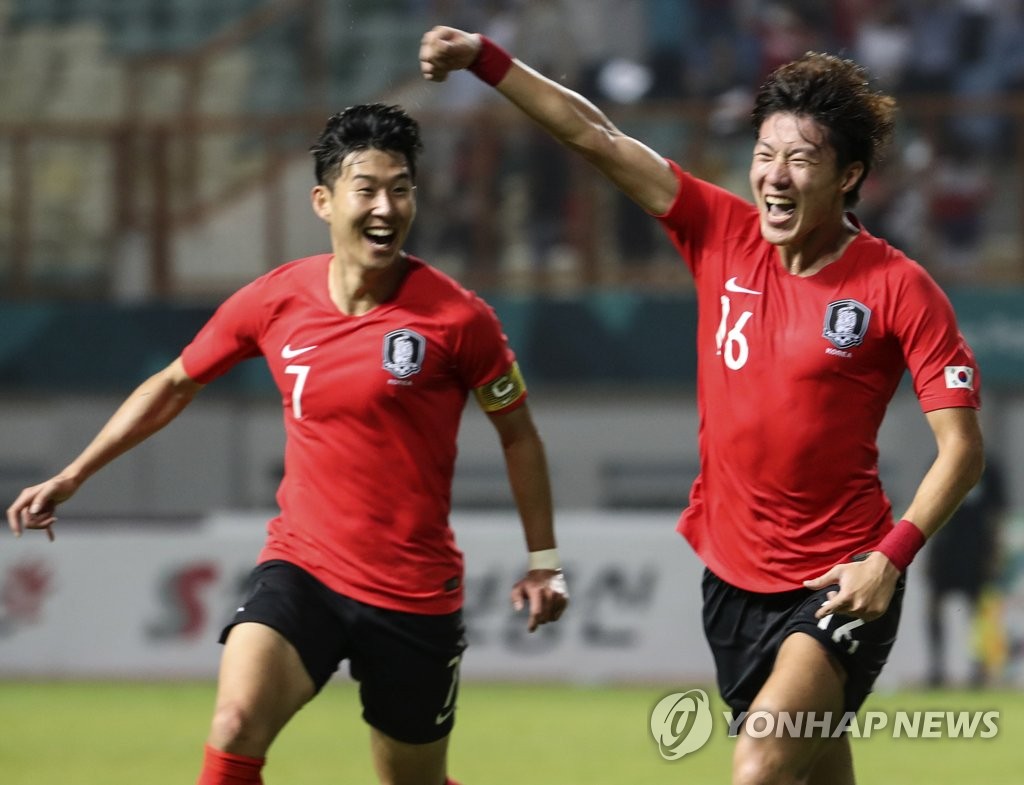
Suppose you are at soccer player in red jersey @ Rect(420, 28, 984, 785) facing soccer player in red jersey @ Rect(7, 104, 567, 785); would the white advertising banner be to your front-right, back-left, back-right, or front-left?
front-right

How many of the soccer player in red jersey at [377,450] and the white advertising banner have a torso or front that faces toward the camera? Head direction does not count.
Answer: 2

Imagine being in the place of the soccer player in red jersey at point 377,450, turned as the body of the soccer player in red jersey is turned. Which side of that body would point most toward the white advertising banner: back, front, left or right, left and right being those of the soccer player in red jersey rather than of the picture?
back

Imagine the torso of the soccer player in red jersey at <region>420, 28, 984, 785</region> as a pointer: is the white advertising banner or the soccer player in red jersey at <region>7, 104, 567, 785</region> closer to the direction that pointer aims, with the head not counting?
the soccer player in red jersey

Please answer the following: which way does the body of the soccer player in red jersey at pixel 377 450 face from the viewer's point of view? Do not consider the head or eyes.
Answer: toward the camera

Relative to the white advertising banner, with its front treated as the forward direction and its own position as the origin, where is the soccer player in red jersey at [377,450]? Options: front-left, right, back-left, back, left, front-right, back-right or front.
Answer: front

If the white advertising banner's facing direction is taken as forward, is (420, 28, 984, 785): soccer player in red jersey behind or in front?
in front

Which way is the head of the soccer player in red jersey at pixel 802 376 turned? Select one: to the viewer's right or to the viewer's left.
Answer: to the viewer's left

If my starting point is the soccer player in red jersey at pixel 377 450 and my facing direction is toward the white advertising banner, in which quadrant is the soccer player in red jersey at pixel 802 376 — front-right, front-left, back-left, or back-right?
back-right

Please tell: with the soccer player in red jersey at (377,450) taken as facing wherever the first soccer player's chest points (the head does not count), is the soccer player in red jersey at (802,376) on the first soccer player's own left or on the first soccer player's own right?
on the first soccer player's own left

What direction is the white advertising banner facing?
toward the camera

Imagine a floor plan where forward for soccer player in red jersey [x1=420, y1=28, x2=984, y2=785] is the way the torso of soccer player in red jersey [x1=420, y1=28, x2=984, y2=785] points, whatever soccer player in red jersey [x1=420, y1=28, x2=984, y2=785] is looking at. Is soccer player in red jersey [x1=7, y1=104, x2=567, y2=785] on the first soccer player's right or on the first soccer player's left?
on the first soccer player's right

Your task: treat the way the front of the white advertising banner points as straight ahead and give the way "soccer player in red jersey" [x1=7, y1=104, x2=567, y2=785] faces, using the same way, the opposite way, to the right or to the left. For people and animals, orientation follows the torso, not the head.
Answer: the same way

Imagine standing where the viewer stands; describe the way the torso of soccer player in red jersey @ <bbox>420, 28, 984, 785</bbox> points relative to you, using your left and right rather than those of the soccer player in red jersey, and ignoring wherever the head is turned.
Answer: facing the viewer and to the left of the viewer
